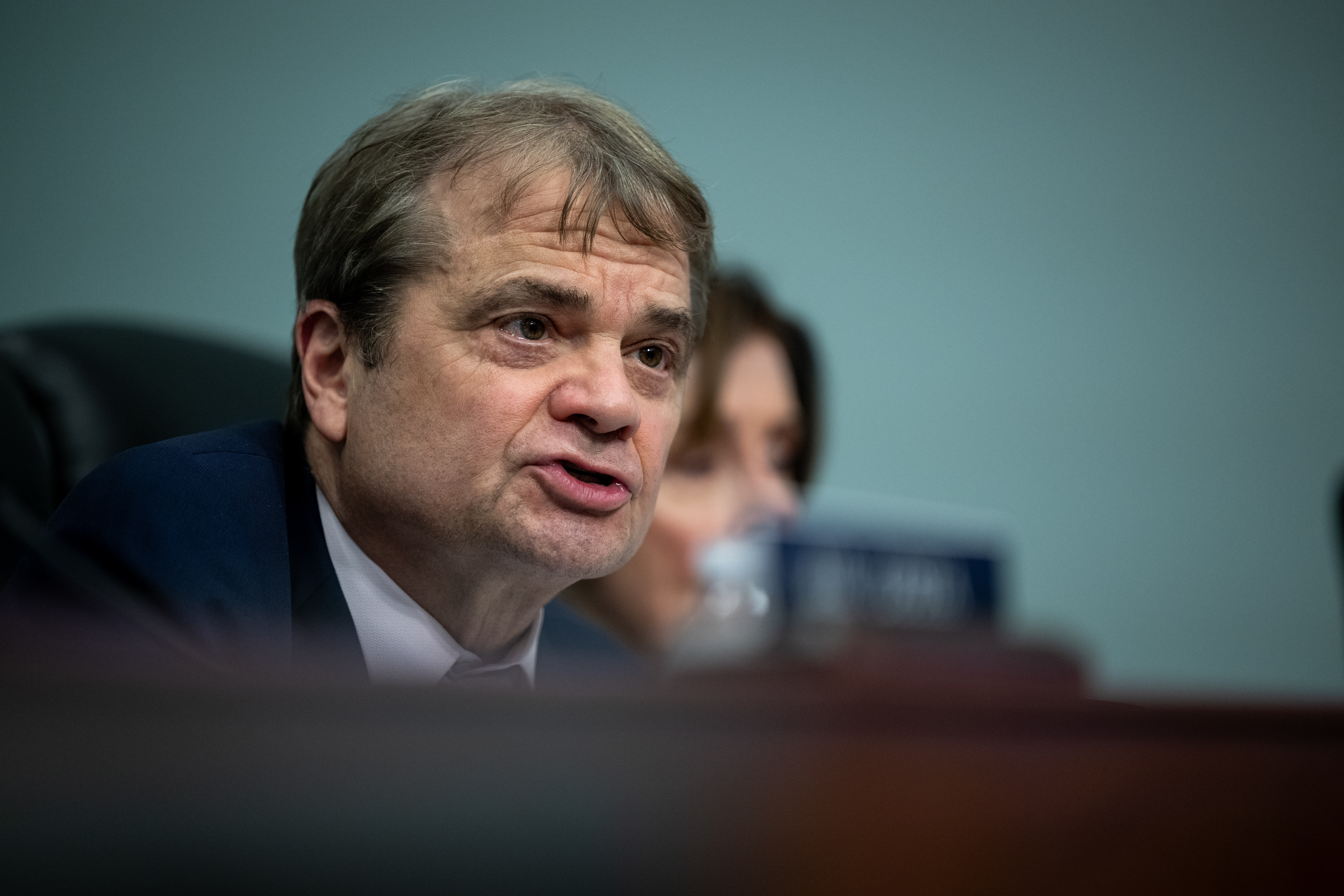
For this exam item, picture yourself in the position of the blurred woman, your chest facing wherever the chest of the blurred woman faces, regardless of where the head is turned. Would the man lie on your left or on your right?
on your right

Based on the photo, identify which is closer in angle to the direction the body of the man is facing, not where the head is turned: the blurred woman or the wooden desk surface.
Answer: the wooden desk surface

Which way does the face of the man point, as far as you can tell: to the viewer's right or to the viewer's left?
to the viewer's right

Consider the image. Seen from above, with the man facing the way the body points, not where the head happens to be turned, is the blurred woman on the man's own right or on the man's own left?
on the man's own left

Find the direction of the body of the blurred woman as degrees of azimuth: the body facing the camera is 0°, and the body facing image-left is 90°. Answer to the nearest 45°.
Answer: approximately 315°

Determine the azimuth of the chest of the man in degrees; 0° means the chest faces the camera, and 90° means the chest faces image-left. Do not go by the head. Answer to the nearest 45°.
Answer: approximately 315°
